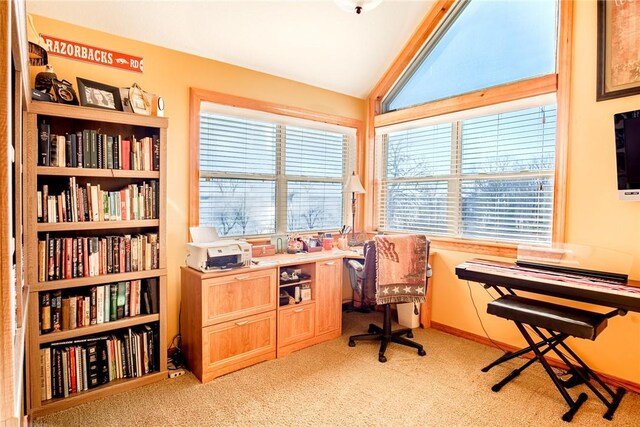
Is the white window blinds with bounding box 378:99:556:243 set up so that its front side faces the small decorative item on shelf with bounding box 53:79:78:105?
yes

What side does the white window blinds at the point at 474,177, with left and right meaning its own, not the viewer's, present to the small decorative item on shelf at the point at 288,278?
front

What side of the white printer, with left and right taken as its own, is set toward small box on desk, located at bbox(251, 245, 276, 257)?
left

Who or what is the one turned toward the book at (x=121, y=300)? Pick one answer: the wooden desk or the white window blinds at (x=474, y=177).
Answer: the white window blinds

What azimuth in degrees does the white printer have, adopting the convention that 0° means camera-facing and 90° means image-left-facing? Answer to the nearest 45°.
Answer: approximately 315°

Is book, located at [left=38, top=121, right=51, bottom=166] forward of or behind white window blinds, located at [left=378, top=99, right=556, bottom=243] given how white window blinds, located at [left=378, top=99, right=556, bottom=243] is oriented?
forward

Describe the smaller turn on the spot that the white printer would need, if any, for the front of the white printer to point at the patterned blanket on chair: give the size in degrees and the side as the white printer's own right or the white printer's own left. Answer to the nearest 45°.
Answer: approximately 45° to the white printer's own left

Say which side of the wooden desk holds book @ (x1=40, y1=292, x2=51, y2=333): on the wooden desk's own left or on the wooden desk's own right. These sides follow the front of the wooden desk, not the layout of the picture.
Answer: on the wooden desk's own right

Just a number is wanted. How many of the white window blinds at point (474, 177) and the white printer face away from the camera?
0
